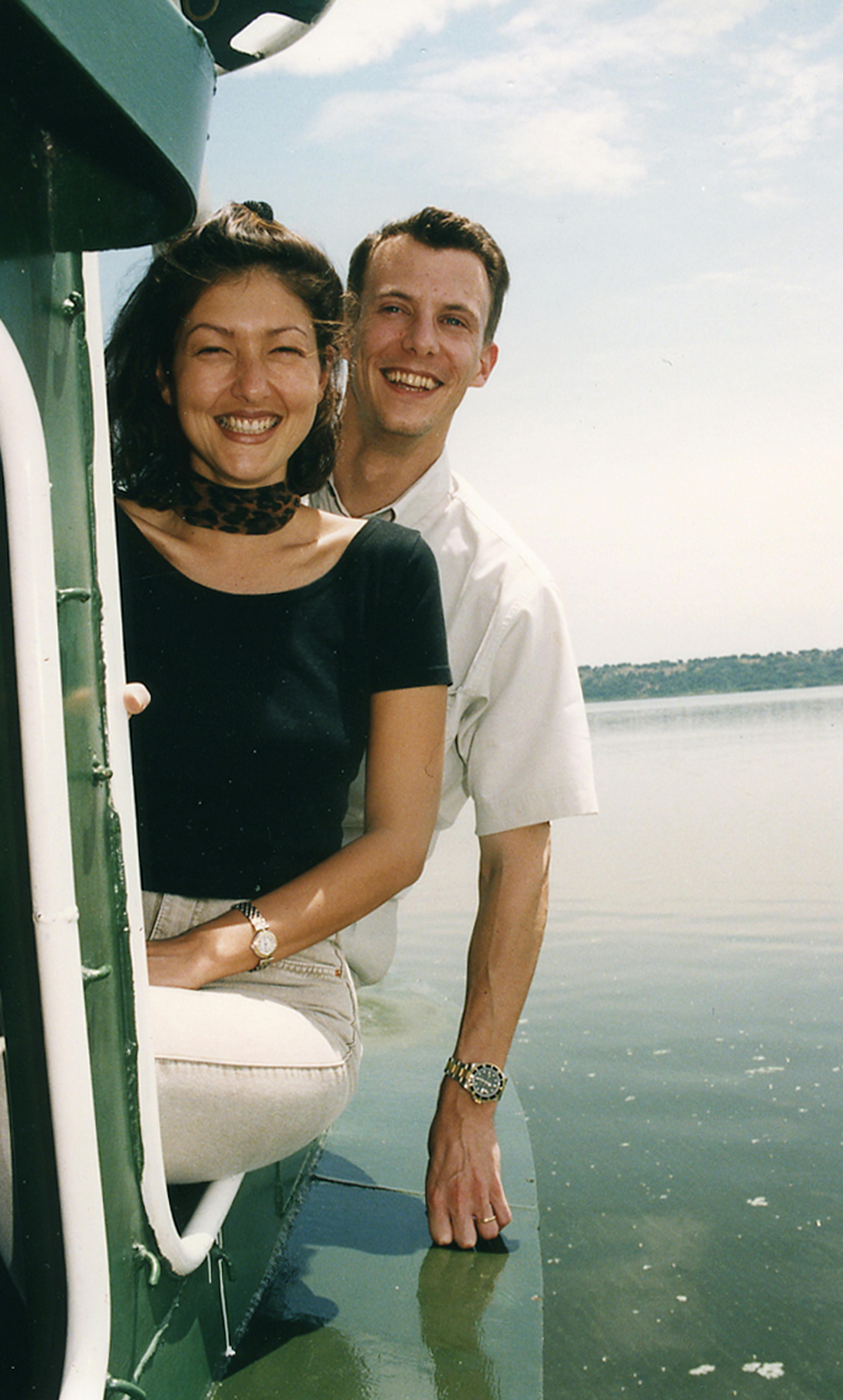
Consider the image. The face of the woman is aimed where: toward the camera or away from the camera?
toward the camera

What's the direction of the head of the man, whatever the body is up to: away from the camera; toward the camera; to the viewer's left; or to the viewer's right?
toward the camera

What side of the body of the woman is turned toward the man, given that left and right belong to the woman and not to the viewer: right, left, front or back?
back

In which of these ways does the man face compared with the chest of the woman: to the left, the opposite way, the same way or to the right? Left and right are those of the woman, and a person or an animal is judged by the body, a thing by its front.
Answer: the same way

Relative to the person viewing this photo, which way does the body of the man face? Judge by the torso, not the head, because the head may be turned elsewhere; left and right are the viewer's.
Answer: facing the viewer and to the left of the viewer

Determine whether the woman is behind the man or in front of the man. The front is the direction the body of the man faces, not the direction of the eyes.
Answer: in front

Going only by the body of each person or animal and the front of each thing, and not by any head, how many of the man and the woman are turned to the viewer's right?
0
